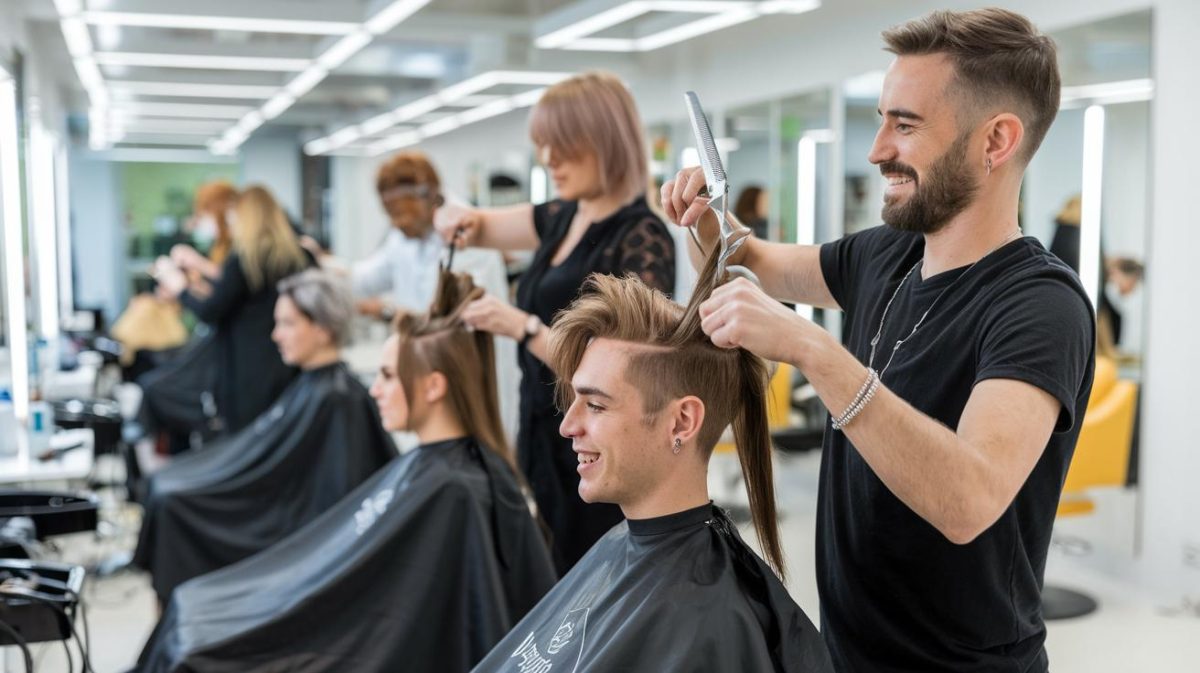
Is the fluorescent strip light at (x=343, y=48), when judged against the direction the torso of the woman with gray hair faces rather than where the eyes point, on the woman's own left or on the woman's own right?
on the woman's own right

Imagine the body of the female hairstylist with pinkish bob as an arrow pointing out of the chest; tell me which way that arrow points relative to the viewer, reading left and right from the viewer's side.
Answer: facing the viewer and to the left of the viewer

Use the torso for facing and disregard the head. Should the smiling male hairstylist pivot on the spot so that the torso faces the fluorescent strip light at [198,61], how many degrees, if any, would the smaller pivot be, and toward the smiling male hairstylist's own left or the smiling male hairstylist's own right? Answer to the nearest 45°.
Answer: approximately 90° to the smiling male hairstylist's own right

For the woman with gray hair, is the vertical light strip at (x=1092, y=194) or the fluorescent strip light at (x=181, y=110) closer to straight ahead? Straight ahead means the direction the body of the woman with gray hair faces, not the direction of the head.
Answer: the fluorescent strip light

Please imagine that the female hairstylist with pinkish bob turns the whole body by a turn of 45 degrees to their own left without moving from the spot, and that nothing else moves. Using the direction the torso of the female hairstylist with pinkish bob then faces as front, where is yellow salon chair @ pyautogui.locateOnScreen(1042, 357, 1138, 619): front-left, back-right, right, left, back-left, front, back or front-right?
back-left

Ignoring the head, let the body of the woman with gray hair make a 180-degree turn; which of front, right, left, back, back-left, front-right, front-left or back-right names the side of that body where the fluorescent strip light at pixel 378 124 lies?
left

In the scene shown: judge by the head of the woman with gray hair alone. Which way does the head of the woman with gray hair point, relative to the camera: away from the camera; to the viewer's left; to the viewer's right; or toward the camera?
to the viewer's left

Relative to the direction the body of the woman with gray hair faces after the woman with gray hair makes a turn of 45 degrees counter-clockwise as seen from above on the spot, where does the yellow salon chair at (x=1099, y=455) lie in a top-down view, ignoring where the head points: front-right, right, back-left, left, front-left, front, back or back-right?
back-left

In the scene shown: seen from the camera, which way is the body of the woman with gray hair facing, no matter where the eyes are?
to the viewer's left
